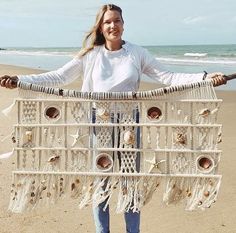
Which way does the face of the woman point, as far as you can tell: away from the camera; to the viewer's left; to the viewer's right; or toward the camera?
toward the camera

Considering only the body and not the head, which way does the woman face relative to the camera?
toward the camera
